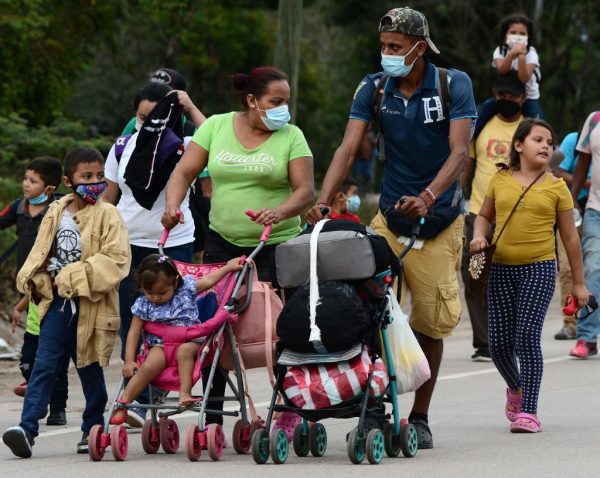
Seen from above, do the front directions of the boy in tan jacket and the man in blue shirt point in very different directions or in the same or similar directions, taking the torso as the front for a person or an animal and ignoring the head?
same or similar directions

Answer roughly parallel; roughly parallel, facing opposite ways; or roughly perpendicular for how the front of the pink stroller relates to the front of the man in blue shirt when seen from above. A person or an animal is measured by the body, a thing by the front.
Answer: roughly parallel

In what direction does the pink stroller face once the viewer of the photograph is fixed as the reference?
facing the viewer and to the left of the viewer

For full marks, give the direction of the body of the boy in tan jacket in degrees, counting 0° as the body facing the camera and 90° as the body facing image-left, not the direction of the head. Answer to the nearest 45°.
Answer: approximately 45°

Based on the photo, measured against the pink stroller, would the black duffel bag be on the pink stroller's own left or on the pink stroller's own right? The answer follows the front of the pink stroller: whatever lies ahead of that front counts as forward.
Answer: on the pink stroller's own left

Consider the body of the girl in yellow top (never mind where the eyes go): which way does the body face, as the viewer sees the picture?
toward the camera

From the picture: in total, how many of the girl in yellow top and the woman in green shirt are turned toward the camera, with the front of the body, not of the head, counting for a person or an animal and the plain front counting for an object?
2

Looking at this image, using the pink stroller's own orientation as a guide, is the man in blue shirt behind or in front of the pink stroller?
behind

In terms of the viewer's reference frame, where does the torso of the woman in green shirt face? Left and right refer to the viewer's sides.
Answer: facing the viewer

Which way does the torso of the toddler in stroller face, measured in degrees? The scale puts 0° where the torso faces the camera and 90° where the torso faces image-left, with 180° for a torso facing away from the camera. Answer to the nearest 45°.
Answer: approximately 45°

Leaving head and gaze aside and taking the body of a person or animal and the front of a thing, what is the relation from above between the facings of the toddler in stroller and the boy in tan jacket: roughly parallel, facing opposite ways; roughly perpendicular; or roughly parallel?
roughly parallel

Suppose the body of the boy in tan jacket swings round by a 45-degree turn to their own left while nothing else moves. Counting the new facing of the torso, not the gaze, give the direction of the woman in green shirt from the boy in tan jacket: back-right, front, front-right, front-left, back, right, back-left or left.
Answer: left

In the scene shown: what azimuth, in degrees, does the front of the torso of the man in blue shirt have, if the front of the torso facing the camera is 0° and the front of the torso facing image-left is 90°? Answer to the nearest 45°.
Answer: approximately 45°
